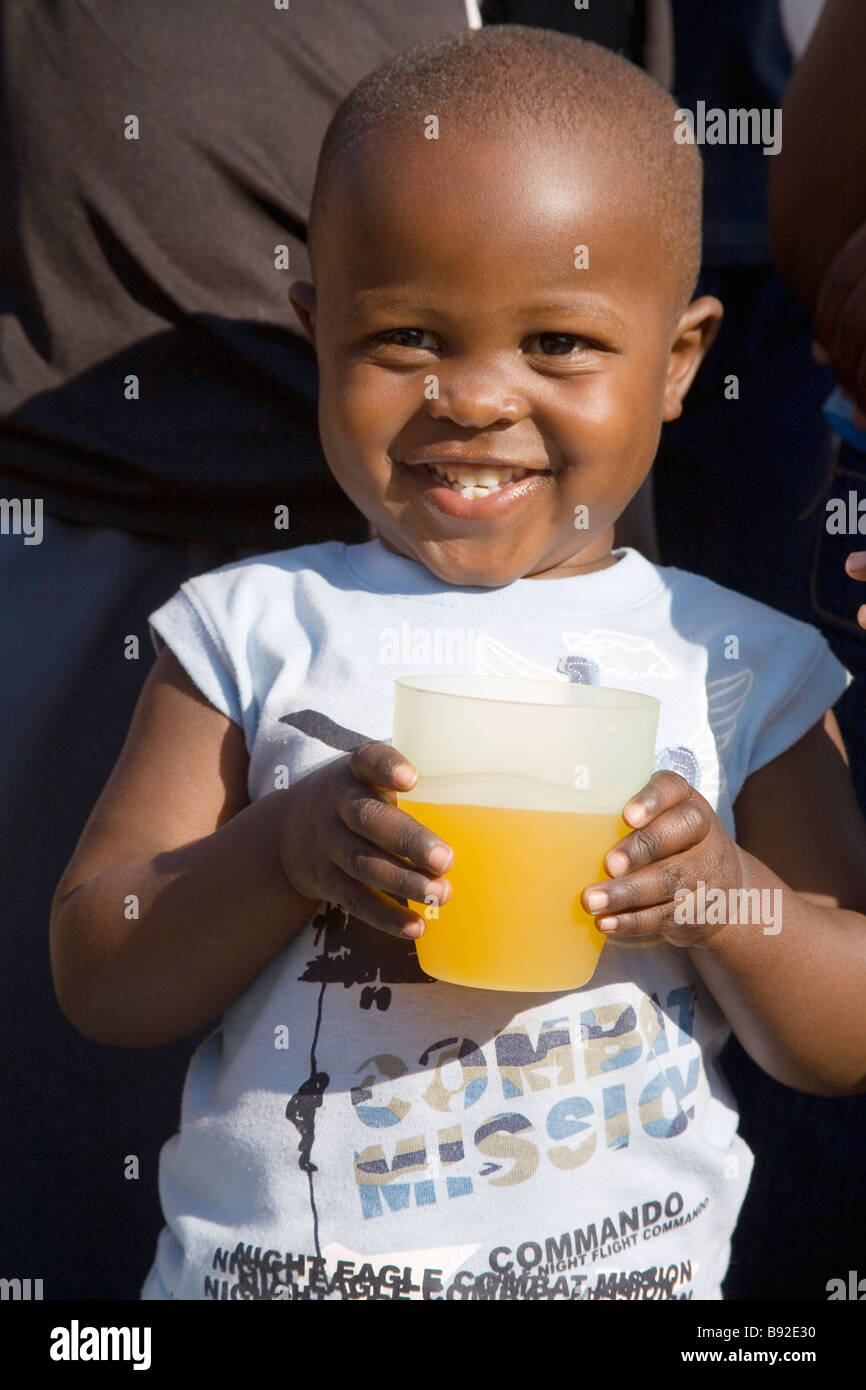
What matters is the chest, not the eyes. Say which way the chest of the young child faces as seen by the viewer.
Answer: toward the camera
